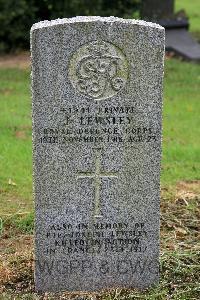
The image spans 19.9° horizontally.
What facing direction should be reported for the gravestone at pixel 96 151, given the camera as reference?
facing the viewer

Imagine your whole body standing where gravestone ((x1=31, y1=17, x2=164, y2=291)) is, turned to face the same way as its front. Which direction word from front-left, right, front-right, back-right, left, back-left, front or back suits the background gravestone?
back
